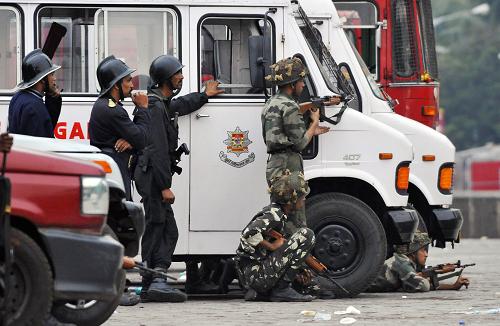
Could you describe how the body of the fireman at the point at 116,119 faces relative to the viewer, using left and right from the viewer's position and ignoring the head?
facing to the right of the viewer

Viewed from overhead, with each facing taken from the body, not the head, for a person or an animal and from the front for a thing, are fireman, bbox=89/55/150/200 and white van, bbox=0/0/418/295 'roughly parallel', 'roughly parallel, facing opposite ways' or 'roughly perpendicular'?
roughly parallel

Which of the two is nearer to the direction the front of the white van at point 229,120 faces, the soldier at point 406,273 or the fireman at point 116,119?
the soldier

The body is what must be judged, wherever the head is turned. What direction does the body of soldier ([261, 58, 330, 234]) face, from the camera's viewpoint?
to the viewer's right

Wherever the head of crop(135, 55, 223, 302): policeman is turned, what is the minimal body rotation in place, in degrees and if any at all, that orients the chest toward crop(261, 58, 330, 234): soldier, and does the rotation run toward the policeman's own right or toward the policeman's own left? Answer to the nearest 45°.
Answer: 0° — they already face them

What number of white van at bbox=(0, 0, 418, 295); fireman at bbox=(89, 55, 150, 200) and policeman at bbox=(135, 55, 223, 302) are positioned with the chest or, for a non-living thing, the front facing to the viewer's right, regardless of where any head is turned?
3

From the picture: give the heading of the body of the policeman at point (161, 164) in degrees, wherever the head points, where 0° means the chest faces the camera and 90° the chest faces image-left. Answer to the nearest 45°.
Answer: approximately 270°

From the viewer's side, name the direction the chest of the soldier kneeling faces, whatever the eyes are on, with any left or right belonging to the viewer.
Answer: facing to the right of the viewer

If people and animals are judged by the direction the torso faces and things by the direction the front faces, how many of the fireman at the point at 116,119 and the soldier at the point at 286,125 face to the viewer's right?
2

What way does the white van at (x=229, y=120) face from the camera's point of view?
to the viewer's right

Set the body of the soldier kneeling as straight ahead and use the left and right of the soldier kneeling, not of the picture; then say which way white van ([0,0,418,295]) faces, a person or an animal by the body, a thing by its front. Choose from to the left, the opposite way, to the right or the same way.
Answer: the same way

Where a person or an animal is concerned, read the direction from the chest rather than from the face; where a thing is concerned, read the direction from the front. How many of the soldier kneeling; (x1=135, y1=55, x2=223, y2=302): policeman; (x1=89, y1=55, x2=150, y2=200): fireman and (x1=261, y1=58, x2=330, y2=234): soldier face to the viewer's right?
4

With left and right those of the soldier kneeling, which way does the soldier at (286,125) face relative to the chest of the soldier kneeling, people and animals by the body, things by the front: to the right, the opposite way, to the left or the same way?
the same way
